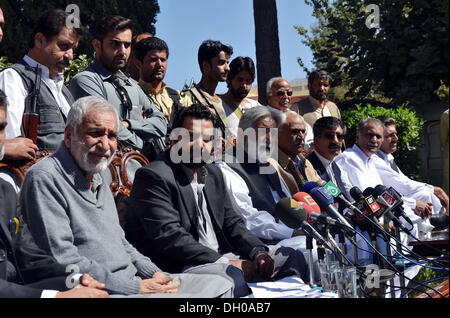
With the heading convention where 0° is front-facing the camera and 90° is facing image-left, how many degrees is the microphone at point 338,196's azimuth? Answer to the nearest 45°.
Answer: approximately 90°

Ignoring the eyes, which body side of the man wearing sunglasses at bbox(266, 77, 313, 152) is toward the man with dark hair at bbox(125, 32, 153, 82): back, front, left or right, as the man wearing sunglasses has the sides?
right

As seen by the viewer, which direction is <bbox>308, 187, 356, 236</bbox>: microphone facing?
to the viewer's left

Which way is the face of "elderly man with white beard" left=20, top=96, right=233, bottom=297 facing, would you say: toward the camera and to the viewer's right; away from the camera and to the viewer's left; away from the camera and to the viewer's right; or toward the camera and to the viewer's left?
toward the camera and to the viewer's right

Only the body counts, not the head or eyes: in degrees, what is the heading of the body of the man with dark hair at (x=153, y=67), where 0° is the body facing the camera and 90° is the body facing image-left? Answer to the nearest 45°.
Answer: approximately 315°

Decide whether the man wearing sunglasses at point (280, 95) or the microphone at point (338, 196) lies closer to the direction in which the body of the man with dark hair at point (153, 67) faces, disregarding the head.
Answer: the microphone

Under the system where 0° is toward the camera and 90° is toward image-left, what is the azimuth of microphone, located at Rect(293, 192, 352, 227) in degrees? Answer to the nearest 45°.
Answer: approximately 90°

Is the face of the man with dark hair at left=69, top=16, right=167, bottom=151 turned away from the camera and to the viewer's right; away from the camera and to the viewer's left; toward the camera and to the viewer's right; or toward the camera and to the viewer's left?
toward the camera and to the viewer's right

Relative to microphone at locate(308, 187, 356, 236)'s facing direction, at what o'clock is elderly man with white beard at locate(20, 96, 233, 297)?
The elderly man with white beard is roughly at 11 o'clock from the microphone.

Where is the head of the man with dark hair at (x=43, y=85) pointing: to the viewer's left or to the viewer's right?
to the viewer's right
